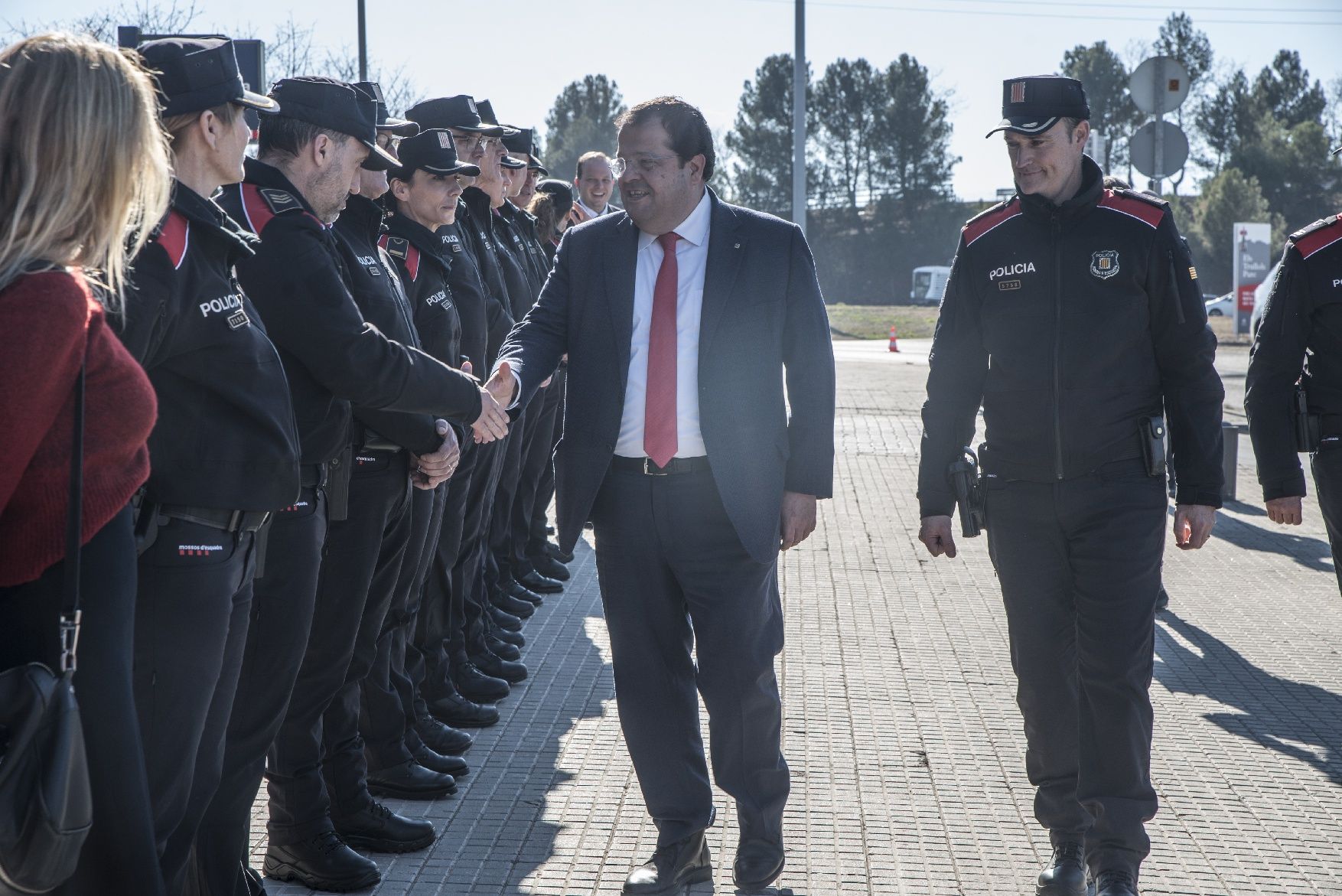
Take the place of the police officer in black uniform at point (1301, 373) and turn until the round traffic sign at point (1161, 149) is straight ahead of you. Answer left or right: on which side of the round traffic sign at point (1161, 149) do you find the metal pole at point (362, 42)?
left

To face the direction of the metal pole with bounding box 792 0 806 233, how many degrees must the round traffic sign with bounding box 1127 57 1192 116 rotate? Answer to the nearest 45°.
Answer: approximately 45° to its left

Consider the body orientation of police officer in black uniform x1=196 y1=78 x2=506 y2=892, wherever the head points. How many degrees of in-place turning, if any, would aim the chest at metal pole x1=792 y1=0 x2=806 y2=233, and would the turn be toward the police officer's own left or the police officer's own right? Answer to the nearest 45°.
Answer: approximately 90° to the police officer's own left

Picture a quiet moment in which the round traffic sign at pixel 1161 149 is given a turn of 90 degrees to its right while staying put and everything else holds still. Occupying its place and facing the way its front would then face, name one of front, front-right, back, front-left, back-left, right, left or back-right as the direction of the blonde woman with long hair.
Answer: right

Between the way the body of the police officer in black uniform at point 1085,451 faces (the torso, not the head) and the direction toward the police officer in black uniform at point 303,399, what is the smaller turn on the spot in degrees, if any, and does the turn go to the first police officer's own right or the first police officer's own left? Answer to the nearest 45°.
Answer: approximately 45° to the first police officer's own right

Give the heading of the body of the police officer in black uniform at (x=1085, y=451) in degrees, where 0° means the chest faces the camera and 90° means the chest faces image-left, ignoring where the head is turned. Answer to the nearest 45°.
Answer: approximately 0°

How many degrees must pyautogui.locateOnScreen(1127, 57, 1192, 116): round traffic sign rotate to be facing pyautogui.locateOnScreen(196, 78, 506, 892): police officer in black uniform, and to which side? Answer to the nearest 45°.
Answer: approximately 180°

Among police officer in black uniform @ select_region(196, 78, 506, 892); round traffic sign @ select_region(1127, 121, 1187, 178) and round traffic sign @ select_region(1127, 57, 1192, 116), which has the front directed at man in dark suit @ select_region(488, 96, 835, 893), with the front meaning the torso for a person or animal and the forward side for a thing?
the police officer in black uniform

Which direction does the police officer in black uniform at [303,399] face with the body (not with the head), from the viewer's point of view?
to the viewer's right

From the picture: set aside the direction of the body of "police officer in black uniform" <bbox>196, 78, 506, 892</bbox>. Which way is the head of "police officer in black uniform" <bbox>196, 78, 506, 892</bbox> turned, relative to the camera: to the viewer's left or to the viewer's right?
to the viewer's right

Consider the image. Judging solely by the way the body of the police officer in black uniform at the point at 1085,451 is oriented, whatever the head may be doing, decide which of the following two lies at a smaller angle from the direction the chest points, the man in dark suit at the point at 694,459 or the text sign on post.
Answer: the man in dark suit

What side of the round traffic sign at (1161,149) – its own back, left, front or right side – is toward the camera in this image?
back

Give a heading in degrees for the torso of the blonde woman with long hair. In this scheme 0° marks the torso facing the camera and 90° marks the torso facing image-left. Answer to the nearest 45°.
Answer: approximately 270°

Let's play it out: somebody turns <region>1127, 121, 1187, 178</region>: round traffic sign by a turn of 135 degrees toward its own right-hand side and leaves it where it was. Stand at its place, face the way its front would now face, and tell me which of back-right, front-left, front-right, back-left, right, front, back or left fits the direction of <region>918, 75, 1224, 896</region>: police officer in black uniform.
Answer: front-right
